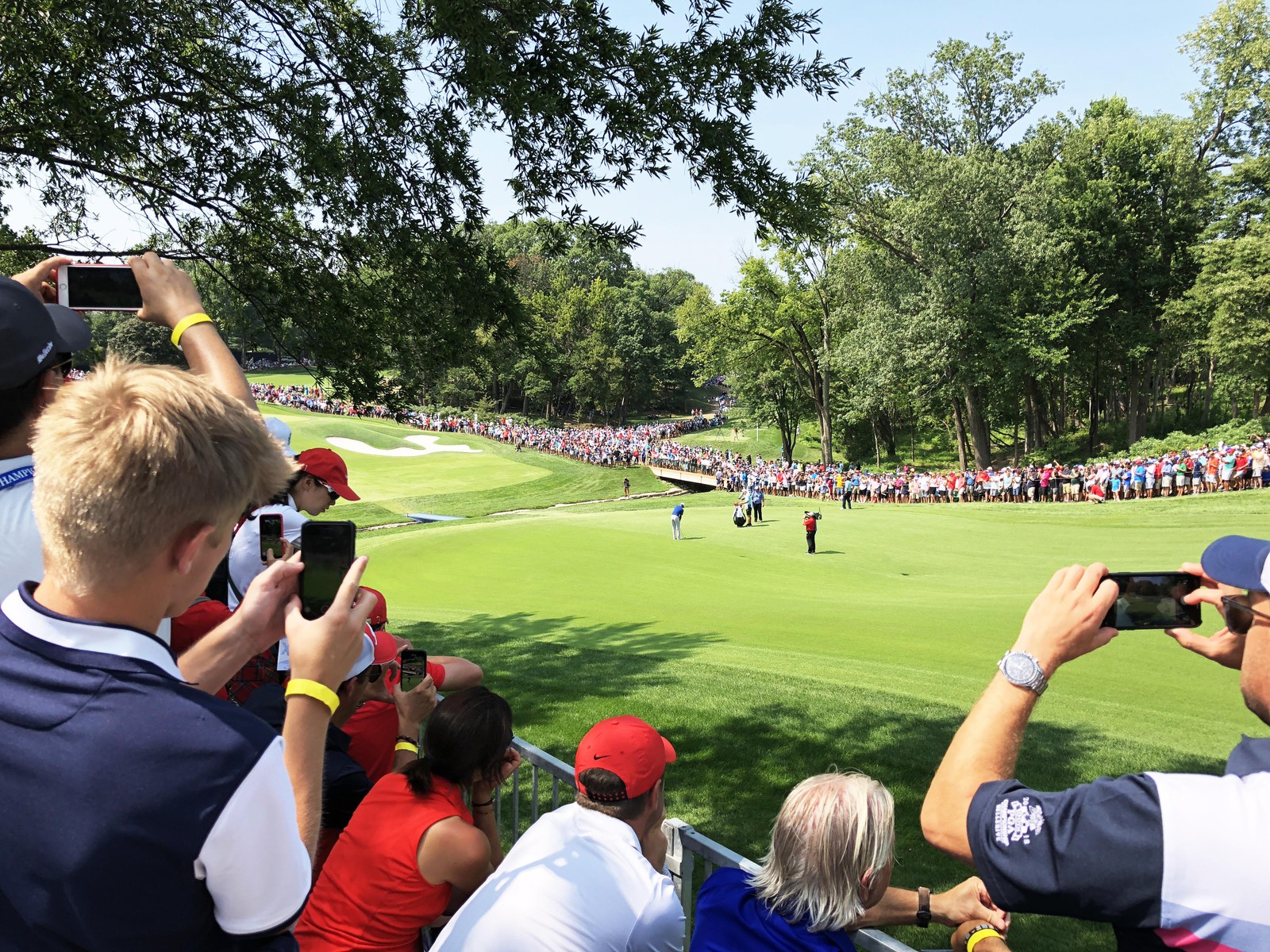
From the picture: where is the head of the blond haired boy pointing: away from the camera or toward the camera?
away from the camera

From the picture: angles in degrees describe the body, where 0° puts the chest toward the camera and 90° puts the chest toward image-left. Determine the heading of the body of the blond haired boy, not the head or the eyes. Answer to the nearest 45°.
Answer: approximately 225°

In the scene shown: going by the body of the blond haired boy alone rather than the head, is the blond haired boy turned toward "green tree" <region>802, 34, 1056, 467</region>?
yes
